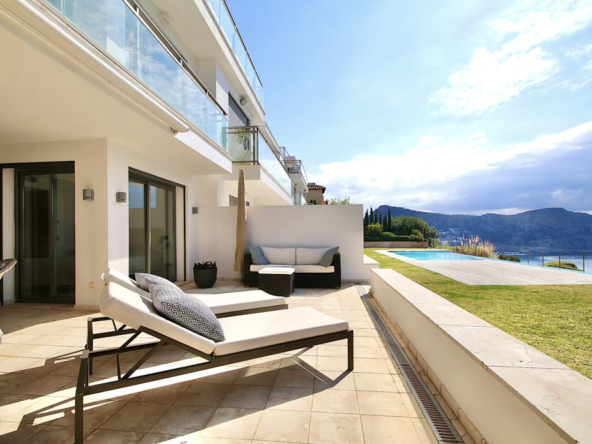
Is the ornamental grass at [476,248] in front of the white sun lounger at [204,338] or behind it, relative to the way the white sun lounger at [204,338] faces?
in front

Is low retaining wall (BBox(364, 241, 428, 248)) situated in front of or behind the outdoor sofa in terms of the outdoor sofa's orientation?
behind

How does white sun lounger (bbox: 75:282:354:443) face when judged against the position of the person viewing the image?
facing away from the viewer and to the right of the viewer

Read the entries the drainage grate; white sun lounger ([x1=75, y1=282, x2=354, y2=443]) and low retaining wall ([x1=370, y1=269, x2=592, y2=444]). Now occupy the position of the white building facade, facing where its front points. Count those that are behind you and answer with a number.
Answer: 0

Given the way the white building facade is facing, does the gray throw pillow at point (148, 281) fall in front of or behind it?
in front

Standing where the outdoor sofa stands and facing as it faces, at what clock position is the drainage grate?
The drainage grate is roughly at 12 o'clock from the outdoor sofa.

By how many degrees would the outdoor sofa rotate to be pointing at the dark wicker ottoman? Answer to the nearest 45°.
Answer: approximately 45° to its right

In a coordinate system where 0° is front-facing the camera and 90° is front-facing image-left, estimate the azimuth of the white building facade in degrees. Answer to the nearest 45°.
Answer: approximately 315°

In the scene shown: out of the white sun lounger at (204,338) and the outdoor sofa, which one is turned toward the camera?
the outdoor sofa

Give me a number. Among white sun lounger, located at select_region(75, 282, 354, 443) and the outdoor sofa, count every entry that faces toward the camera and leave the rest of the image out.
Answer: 1

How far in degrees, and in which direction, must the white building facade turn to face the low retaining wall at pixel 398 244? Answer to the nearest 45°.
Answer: approximately 90° to its left

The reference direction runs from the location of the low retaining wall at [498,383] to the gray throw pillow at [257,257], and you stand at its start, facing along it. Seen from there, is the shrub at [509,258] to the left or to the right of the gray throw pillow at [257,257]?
right

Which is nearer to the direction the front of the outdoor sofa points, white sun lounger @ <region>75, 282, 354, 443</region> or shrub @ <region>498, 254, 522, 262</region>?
the white sun lounger

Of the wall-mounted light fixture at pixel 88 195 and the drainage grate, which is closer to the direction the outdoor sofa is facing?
the drainage grate

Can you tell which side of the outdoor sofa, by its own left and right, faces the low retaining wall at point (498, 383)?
front

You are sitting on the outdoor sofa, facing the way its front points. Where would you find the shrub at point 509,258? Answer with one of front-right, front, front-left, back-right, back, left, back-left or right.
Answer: back-left

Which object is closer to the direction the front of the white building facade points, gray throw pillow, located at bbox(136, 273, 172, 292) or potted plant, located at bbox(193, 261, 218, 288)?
the gray throw pillow
